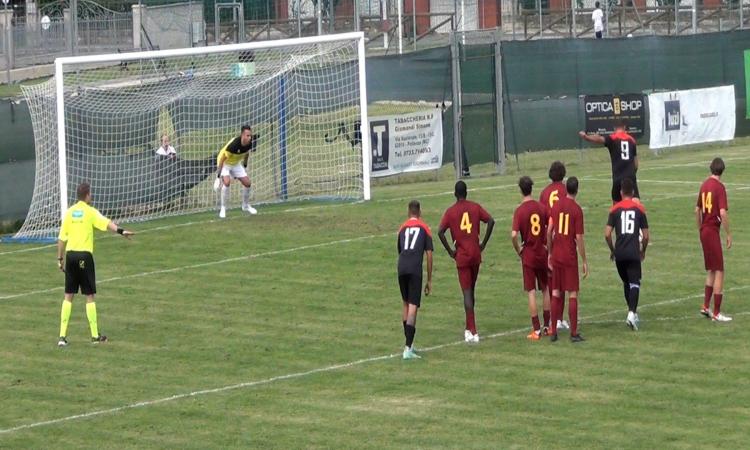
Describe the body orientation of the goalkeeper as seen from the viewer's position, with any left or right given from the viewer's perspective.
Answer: facing the viewer and to the right of the viewer

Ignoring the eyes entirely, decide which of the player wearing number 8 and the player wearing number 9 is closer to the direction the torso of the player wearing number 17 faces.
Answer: the player wearing number 9

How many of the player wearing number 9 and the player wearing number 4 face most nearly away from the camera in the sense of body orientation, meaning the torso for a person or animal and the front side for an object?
2

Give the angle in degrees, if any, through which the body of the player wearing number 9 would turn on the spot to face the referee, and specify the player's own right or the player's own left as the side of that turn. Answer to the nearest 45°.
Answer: approximately 135° to the player's own left

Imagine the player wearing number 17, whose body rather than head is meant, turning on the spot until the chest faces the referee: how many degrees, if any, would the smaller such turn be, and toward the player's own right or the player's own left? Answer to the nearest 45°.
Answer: approximately 90° to the player's own left

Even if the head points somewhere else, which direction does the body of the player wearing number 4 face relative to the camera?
away from the camera

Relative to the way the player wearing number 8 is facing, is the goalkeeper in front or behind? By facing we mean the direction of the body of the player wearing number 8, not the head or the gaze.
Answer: in front

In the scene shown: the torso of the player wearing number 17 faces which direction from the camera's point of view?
away from the camera

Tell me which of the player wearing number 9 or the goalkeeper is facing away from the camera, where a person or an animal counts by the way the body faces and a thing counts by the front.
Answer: the player wearing number 9

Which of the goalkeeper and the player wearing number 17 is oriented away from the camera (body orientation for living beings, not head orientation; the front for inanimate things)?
the player wearing number 17
